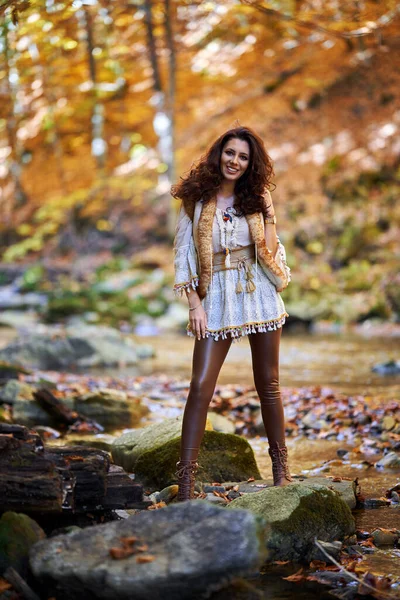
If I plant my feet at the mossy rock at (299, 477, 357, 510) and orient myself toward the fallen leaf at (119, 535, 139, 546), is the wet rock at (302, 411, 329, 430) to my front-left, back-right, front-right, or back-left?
back-right

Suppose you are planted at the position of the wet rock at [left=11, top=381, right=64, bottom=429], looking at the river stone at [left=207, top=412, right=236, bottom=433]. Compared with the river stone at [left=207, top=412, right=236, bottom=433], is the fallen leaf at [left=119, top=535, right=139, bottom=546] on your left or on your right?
right

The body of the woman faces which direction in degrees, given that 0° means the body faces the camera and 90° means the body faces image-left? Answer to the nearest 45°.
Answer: approximately 0°

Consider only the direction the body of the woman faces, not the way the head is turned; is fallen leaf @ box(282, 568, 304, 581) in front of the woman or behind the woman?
in front

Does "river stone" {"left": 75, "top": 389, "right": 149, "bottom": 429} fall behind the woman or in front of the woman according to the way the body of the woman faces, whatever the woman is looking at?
behind

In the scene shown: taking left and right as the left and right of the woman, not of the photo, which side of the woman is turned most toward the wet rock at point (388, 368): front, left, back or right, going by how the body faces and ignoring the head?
back

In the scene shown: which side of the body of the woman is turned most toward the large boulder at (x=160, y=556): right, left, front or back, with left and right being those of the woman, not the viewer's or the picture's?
front

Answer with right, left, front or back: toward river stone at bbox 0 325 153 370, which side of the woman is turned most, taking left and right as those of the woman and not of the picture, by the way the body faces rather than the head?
back

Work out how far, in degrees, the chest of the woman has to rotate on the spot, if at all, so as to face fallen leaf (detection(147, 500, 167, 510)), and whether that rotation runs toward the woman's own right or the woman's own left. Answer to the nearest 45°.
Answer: approximately 45° to the woman's own right

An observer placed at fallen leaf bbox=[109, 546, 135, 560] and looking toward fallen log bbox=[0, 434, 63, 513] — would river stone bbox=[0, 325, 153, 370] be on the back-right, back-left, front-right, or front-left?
front-right

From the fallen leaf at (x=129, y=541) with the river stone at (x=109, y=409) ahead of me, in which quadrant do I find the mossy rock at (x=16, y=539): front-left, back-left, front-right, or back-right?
front-left

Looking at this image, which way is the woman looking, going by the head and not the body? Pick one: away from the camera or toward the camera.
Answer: toward the camera
